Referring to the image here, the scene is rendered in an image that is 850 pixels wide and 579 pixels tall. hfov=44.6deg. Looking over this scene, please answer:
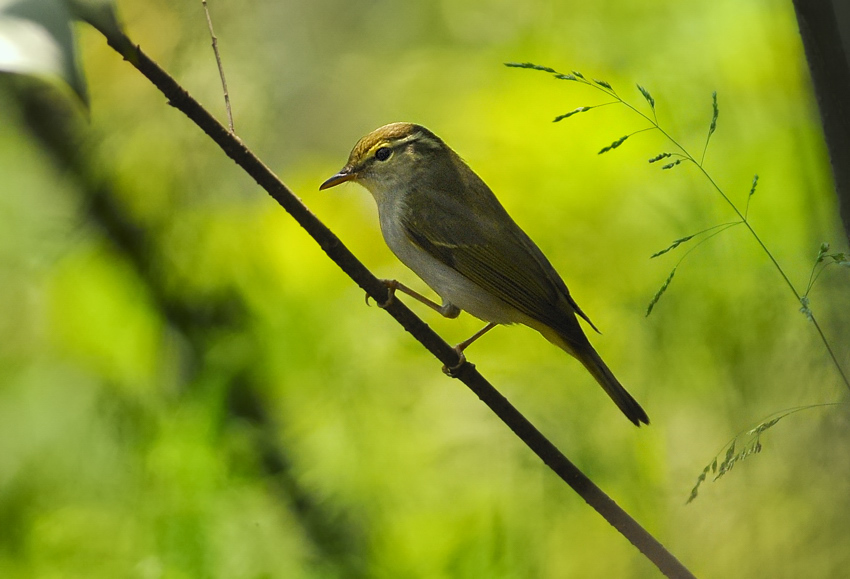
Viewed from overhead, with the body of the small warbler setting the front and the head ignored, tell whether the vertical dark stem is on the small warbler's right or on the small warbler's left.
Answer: on the small warbler's left

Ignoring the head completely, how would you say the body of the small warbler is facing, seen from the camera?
to the viewer's left
